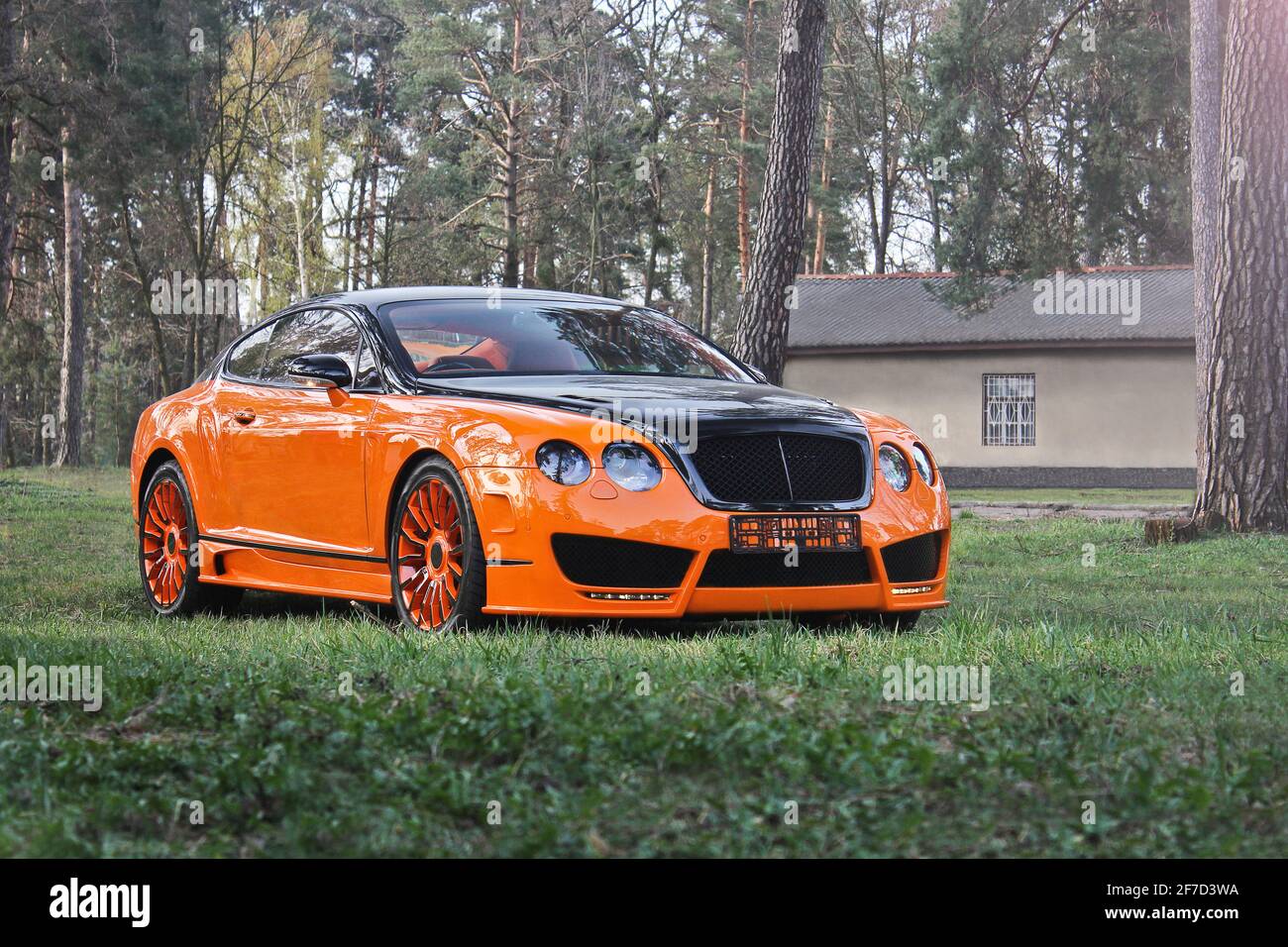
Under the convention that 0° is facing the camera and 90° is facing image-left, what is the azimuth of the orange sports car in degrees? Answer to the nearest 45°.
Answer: approximately 315°

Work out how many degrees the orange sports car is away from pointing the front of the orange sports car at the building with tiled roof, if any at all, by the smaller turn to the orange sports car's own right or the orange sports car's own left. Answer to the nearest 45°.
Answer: approximately 135° to the orange sports car's own left
